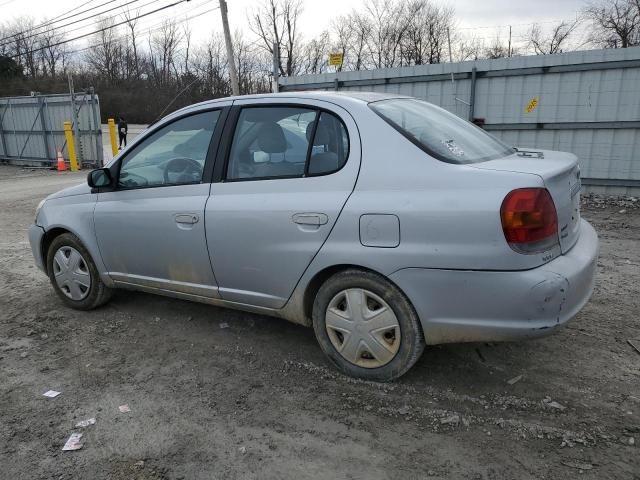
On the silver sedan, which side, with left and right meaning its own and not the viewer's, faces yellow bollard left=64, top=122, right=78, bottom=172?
front

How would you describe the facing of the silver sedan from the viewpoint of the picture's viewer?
facing away from the viewer and to the left of the viewer

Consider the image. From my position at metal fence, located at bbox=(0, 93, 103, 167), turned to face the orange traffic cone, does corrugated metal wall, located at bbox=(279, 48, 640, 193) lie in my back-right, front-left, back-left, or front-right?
front-left

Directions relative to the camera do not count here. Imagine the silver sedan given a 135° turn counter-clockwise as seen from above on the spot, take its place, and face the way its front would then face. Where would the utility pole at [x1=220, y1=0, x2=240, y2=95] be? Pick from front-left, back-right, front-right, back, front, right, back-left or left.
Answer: back

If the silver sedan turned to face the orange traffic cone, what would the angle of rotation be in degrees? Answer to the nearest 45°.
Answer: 0° — it already faces it

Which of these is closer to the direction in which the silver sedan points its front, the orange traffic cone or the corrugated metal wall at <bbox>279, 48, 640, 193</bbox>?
the orange traffic cone

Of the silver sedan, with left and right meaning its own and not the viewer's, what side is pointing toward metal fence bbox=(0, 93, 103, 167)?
front

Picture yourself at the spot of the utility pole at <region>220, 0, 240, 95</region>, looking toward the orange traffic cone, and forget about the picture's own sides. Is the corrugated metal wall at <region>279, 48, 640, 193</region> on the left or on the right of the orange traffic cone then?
left

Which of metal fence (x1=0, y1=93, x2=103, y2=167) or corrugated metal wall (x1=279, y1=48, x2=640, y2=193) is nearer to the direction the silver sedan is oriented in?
the metal fence

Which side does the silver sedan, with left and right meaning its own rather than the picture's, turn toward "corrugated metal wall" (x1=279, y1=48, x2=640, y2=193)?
right
